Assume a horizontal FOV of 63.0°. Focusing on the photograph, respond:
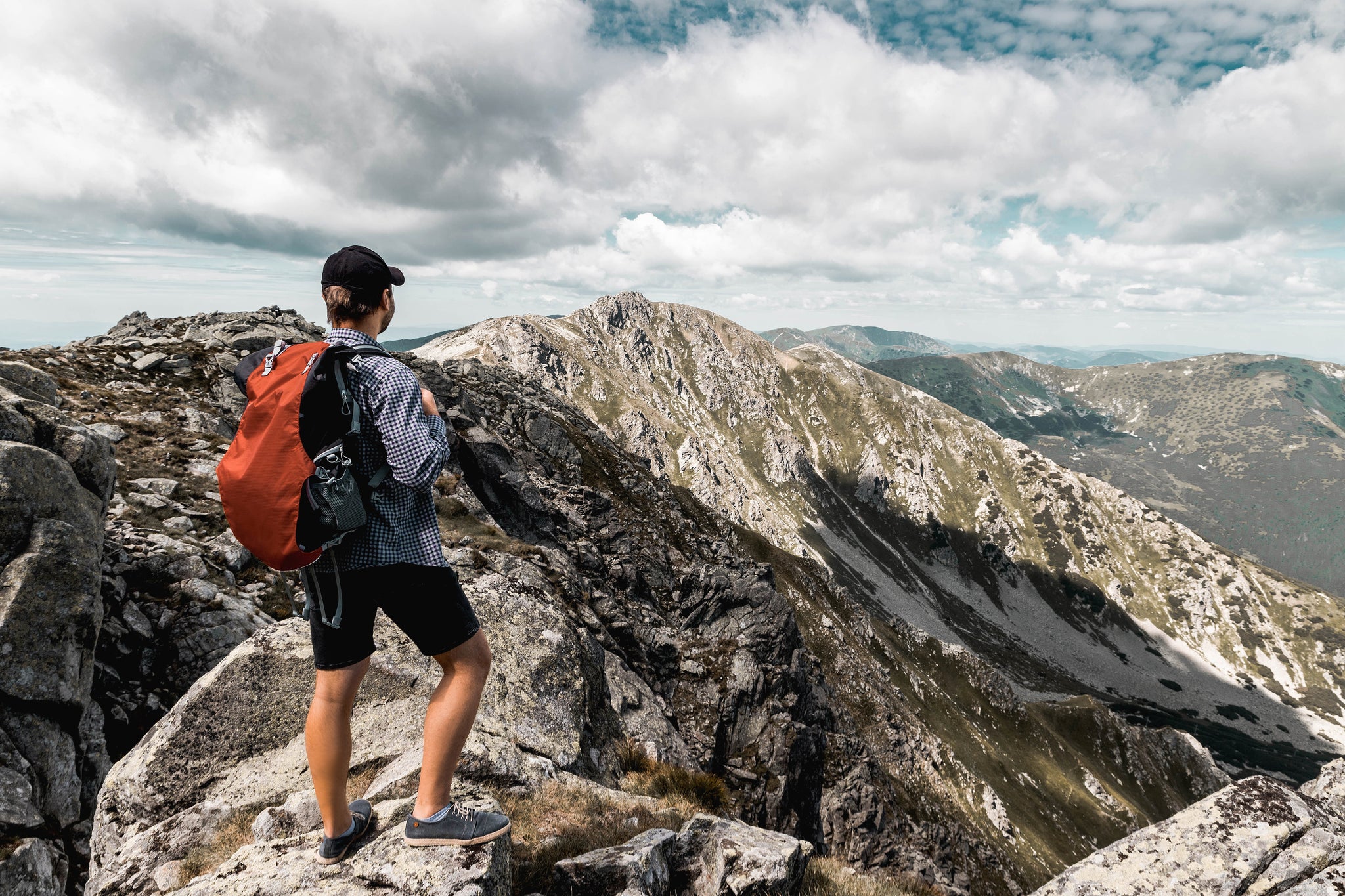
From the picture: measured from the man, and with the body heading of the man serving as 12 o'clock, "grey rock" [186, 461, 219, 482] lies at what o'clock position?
The grey rock is roughly at 10 o'clock from the man.

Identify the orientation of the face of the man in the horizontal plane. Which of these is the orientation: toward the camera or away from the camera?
away from the camera

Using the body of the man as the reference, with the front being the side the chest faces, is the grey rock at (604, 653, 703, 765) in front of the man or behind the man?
in front

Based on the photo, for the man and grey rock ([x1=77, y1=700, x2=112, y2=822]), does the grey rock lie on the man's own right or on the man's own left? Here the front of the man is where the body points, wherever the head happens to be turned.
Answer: on the man's own left

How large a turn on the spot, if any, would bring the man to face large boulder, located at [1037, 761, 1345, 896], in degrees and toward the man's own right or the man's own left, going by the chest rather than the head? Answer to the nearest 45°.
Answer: approximately 45° to the man's own right

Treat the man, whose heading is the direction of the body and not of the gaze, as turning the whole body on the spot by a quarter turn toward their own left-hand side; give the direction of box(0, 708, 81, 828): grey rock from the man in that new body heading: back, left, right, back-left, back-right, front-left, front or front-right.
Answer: front

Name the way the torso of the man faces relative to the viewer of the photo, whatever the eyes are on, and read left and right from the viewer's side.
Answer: facing away from the viewer and to the right of the viewer
